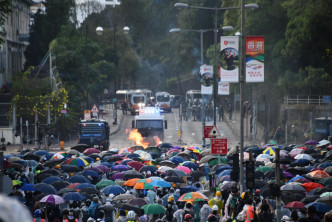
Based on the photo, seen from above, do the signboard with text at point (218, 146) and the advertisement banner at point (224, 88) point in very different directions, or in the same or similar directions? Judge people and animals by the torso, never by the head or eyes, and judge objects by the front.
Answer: same or similar directions

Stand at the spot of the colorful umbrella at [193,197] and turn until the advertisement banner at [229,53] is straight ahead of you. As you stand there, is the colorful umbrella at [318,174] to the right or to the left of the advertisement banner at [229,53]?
right

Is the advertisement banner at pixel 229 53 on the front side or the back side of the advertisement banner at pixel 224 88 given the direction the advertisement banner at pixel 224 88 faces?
on the front side

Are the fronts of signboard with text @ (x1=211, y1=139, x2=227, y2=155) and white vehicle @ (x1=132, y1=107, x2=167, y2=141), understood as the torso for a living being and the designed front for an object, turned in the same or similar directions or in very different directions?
same or similar directions

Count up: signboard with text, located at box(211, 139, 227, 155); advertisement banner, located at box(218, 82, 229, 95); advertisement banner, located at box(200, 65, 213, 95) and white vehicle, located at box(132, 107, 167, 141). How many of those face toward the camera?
4

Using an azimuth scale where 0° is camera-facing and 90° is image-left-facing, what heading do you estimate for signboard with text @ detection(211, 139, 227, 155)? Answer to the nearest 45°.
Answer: approximately 0°

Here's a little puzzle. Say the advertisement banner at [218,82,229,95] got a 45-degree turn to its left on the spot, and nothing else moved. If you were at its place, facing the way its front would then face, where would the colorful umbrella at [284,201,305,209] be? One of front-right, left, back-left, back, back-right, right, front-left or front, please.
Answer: front-right

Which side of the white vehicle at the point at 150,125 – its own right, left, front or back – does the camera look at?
front

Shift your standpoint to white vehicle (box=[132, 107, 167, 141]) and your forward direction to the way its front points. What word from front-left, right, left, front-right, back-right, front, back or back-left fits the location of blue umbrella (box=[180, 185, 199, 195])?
front

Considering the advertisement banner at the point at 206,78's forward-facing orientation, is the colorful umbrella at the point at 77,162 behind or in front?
in front

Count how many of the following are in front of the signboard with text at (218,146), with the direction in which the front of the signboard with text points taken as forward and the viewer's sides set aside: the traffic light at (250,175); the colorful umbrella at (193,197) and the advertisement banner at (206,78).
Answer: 2

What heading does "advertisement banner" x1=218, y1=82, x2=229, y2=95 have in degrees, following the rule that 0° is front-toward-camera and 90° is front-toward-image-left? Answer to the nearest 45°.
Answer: approximately 0°

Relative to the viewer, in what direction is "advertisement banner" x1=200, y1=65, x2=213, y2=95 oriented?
toward the camera

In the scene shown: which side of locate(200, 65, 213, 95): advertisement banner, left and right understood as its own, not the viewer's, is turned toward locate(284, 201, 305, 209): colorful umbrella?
front

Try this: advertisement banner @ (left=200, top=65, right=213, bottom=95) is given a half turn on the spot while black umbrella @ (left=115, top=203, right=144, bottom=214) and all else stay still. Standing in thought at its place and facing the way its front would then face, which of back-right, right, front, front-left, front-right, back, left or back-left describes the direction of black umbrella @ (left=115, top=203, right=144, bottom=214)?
back
